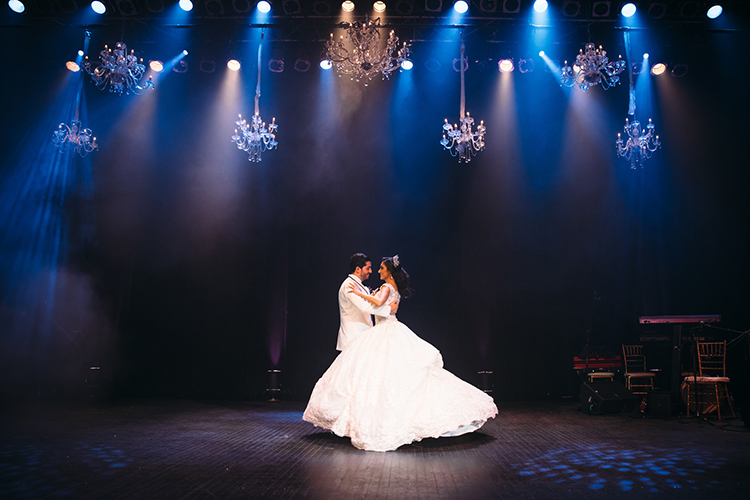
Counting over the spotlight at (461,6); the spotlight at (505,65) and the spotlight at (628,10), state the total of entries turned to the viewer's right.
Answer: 0

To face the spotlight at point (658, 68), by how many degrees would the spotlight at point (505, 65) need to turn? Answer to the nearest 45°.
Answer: approximately 90° to its left

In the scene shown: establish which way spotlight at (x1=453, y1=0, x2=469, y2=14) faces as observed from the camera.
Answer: facing the viewer

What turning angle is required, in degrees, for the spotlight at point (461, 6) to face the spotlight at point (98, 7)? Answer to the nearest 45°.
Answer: approximately 90° to its right

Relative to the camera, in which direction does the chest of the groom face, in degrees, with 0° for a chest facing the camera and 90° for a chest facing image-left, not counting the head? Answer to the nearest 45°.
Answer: approximately 270°

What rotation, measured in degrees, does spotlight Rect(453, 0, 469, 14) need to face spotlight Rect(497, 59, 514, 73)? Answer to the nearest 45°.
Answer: approximately 135° to its left

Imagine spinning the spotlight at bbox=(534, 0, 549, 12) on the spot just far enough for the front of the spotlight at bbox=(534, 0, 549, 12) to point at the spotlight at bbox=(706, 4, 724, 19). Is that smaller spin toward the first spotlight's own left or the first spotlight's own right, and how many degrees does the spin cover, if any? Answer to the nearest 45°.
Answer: approximately 90° to the first spotlight's own left

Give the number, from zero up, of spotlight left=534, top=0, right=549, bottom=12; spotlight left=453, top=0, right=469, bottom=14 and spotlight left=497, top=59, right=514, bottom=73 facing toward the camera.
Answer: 3

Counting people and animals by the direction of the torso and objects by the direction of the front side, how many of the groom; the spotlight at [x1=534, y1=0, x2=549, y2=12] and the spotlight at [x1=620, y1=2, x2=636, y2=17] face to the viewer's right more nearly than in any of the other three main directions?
1

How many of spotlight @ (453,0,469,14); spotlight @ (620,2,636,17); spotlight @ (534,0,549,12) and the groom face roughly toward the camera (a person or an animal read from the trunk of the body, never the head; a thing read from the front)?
3

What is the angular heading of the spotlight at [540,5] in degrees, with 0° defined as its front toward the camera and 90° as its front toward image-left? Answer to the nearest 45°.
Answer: approximately 0°

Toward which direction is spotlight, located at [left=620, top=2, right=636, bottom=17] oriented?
toward the camera

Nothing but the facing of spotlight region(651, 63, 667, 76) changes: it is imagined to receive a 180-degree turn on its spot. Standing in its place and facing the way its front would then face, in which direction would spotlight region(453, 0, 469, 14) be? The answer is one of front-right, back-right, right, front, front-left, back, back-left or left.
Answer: back-left

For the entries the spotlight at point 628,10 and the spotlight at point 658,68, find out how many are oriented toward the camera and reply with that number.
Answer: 2

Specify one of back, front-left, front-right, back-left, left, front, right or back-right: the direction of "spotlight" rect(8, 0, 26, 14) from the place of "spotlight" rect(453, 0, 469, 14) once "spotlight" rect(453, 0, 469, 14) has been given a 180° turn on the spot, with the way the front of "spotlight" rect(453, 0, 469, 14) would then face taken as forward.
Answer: left

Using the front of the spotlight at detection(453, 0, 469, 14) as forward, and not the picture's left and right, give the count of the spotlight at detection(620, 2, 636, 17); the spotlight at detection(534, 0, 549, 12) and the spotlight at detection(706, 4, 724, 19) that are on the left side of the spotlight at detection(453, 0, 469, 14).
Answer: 3

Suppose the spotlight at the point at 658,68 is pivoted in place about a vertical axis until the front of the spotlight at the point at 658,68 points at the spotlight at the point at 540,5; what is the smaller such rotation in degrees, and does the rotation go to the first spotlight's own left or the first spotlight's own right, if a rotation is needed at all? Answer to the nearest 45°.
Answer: approximately 45° to the first spotlight's own right

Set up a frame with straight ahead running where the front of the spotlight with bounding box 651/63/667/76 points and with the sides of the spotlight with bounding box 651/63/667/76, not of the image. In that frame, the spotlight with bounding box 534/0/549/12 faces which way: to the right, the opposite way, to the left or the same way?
the same way

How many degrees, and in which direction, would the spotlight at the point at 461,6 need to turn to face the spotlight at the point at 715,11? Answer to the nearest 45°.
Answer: approximately 90° to its left

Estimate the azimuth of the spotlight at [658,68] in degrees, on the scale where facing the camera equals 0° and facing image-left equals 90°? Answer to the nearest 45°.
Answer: approximately 0°

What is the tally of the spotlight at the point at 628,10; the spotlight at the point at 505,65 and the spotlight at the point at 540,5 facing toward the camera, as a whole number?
3
